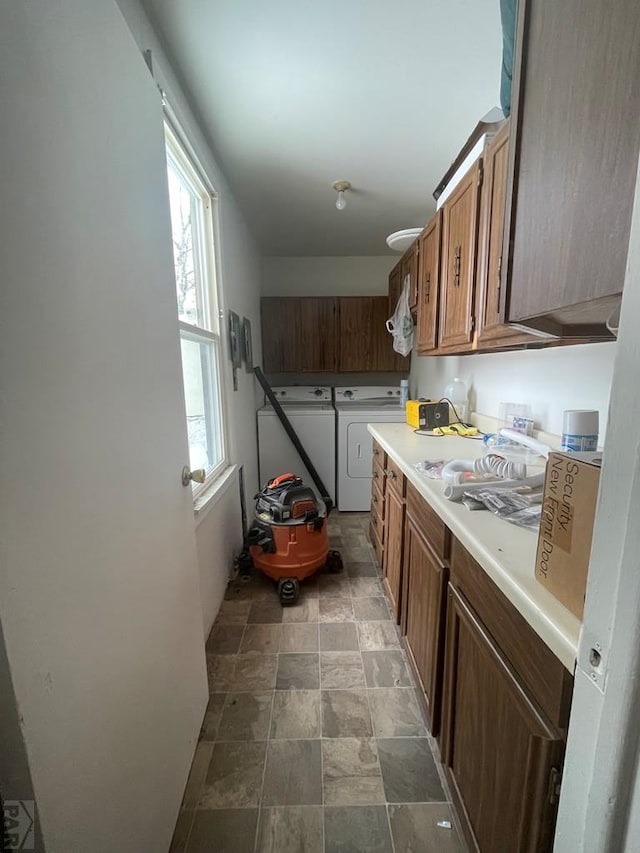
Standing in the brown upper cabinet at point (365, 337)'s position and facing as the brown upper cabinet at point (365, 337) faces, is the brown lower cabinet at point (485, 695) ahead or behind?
ahead

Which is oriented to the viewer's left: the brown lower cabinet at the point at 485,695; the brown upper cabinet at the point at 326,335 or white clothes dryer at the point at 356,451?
the brown lower cabinet

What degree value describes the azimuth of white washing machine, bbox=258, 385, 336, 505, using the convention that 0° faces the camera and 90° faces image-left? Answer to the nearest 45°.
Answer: approximately 0°

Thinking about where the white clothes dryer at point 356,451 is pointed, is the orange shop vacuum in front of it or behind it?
in front

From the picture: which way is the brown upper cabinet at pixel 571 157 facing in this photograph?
to the viewer's left

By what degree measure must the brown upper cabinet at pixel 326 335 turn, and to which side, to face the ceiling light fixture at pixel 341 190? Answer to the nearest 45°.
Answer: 0° — it already faces it

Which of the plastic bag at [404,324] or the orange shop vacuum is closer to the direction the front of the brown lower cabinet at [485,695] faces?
the orange shop vacuum

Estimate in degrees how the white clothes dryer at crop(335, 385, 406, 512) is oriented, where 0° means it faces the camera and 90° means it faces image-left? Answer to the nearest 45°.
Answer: approximately 0°

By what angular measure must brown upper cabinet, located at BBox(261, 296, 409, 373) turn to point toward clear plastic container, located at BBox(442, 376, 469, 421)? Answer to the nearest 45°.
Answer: approximately 45° to its left

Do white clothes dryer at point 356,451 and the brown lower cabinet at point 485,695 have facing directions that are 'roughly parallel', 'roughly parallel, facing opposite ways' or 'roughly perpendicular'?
roughly perpendicular

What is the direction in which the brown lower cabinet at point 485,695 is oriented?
to the viewer's left

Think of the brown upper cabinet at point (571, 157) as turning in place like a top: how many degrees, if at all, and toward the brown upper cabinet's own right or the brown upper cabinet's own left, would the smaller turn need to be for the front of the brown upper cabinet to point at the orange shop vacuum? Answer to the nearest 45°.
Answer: approximately 45° to the brown upper cabinet's own right

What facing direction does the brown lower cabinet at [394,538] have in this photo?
to the viewer's left

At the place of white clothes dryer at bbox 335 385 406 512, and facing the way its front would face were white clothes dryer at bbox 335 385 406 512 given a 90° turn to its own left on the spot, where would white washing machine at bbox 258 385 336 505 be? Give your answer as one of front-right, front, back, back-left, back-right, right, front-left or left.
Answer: back
